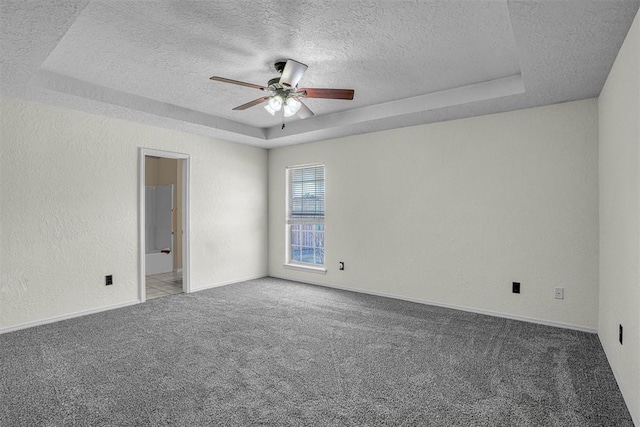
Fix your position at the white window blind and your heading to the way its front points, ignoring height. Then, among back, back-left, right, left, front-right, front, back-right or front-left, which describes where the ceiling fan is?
front-left

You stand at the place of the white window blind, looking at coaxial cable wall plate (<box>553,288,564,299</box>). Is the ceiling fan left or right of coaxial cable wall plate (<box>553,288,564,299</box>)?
right

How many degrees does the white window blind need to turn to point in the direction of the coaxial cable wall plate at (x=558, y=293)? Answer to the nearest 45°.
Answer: approximately 90° to its left

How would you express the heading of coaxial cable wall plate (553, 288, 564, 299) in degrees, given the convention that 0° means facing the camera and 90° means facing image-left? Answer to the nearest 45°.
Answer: approximately 0°

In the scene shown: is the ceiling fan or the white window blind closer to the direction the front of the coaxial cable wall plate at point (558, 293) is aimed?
the ceiling fan

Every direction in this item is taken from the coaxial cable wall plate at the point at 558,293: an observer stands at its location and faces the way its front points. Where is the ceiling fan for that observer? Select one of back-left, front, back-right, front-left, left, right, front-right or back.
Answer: front-right

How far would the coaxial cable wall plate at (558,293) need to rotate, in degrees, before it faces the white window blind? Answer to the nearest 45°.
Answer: approximately 90° to its right

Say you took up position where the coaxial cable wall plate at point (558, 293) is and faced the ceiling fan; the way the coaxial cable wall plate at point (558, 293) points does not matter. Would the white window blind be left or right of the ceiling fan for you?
right

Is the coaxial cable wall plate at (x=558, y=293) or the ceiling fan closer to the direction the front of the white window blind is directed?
the ceiling fan

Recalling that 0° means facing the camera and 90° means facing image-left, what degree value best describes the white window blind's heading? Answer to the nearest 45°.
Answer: approximately 45°
